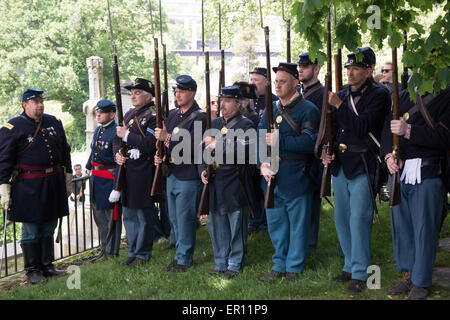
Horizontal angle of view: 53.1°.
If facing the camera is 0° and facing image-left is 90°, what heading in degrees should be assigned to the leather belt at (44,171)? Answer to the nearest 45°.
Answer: approximately 315°

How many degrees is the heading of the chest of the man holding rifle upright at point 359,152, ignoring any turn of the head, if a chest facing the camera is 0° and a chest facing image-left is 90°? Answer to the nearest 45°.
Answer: approximately 45°

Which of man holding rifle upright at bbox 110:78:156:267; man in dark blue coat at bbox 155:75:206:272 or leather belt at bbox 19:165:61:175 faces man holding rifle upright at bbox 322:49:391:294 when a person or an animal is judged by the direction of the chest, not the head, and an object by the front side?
the leather belt

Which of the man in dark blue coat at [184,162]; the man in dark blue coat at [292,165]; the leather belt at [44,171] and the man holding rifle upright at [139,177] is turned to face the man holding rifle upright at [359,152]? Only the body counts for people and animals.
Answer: the leather belt

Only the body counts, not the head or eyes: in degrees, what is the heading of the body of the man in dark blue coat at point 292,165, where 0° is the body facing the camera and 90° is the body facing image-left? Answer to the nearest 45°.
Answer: approximately 45°

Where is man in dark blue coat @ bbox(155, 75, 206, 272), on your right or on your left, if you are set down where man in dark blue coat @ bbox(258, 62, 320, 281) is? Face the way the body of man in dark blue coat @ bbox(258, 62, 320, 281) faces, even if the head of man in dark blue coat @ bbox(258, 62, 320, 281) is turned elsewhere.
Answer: on your right

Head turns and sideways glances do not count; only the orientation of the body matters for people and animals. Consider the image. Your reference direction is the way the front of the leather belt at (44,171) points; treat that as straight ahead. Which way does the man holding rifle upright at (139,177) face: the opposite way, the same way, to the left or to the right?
to the right

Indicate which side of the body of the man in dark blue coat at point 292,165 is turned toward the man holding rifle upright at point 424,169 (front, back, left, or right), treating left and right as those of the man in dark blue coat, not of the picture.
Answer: left
